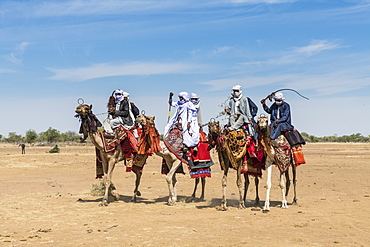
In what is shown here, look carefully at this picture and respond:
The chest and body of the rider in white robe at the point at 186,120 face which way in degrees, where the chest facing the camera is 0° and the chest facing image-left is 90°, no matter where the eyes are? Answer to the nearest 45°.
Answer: approximately 45°

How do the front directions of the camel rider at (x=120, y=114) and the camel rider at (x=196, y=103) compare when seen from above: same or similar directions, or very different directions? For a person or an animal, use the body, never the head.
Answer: same or similar directions

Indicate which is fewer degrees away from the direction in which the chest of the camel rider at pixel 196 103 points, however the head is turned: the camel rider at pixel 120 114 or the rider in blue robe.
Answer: the camel rider

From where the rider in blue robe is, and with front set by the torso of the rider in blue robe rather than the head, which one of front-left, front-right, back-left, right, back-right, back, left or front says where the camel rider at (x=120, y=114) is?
front-right

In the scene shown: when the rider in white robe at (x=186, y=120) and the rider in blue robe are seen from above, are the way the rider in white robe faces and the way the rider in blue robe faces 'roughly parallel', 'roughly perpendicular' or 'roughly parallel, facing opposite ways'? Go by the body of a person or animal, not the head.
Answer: roughly parallel

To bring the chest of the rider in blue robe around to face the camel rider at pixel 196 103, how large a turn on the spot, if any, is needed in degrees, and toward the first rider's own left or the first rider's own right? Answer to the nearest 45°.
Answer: approximately 45° to the first rider's own right

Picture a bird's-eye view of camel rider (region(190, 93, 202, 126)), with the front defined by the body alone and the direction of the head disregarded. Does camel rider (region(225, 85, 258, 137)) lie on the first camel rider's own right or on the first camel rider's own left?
on the first camel rider's own left

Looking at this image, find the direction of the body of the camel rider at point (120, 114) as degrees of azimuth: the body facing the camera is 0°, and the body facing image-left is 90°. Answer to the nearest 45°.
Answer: approximately 45°

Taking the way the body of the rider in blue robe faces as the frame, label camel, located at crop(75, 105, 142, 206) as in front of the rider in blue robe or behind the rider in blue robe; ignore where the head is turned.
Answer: in front

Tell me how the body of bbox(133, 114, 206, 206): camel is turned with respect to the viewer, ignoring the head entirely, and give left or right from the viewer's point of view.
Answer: facing the viewer and to the left of the viewer

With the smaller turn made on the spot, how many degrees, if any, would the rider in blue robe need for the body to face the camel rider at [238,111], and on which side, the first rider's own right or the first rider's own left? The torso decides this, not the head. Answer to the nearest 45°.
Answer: approximately 45° to the first rider's own right
